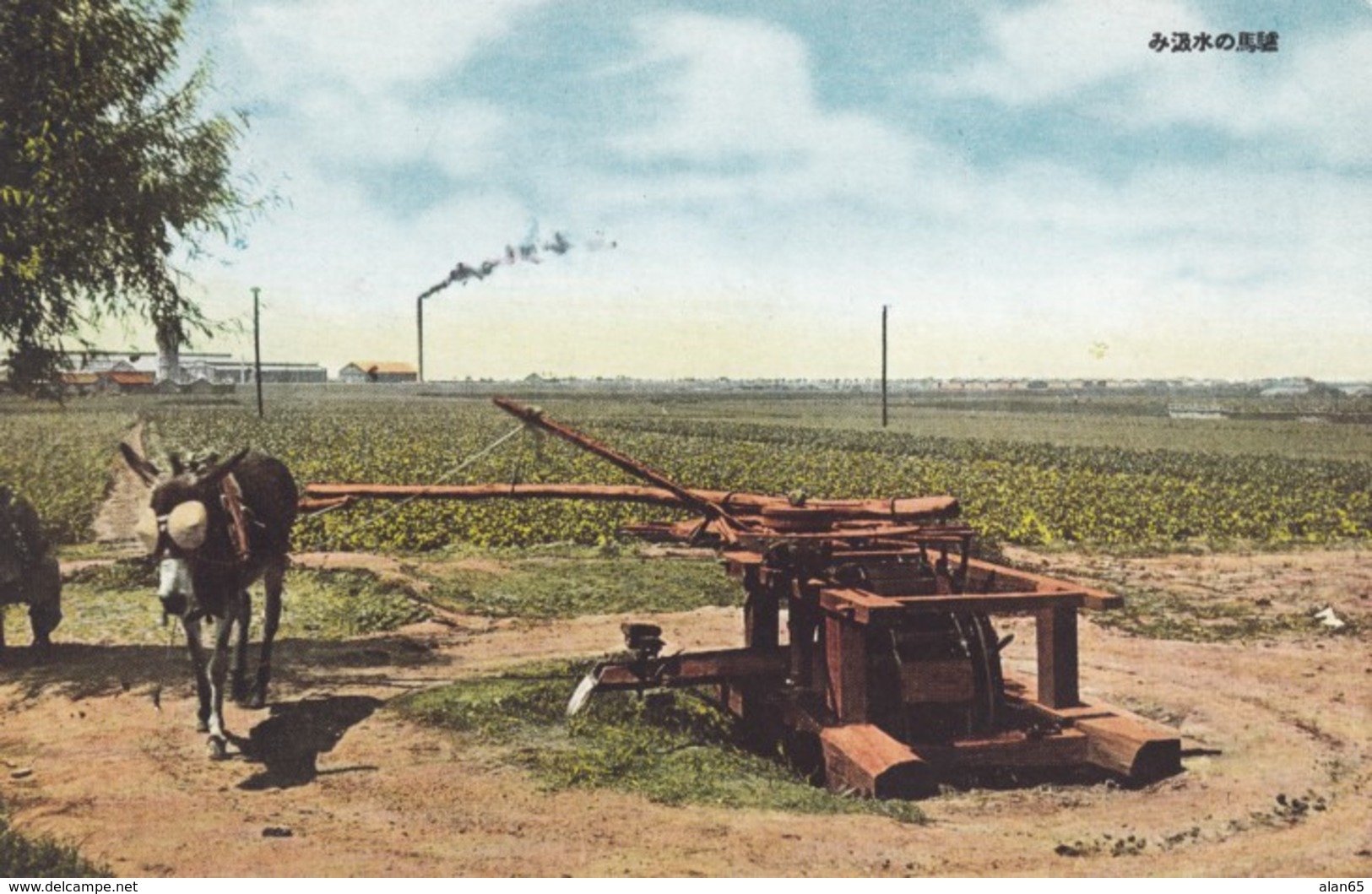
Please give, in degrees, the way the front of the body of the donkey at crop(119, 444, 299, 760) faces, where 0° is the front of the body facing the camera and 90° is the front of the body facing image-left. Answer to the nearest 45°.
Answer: approximately 45°

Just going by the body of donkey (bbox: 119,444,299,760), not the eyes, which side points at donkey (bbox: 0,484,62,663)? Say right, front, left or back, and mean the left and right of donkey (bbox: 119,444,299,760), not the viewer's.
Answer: right

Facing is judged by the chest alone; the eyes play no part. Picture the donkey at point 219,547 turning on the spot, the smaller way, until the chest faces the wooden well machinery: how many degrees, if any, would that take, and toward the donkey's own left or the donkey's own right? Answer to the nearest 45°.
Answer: approximately 135° to the donkey's own left
